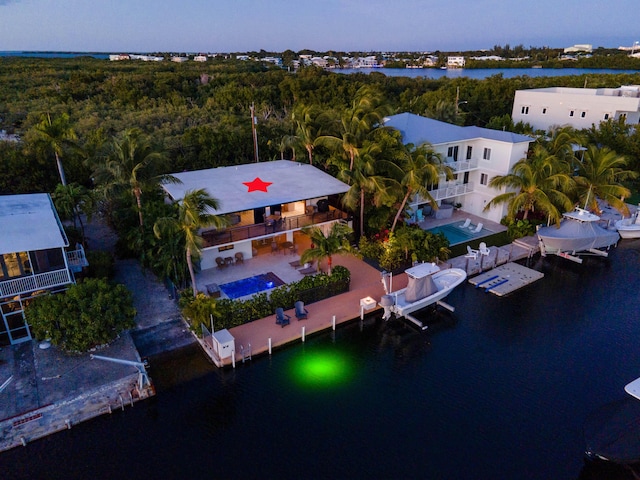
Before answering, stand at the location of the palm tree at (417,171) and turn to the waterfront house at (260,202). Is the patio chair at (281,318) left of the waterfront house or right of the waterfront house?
left

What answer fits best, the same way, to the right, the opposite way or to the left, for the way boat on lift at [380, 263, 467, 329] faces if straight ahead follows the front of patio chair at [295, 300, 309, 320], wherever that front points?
to the left

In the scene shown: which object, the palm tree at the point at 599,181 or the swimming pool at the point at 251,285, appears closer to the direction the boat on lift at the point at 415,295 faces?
the palm tree

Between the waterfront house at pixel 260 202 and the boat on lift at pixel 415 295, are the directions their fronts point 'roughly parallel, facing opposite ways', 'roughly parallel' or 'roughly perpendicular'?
roughly perpendicular

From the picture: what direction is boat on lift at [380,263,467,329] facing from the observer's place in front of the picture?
facing away from the viewer and to the right of the viewer

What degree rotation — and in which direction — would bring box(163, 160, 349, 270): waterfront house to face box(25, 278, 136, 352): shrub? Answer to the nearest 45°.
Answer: approximately 90° to its right

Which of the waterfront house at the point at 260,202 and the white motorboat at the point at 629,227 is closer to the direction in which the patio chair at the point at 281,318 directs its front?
the white motorboat

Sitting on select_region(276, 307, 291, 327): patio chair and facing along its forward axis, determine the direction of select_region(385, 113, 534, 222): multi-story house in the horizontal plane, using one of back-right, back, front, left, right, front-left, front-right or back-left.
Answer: left

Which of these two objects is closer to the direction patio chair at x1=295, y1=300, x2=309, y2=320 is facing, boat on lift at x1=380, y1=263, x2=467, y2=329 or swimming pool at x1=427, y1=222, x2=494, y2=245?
the boat on lift
